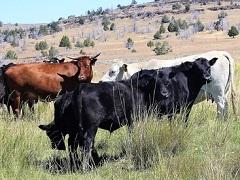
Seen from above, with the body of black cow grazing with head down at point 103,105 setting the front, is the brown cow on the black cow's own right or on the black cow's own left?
on the black cow's own right

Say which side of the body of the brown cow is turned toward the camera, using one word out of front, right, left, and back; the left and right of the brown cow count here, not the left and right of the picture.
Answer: right

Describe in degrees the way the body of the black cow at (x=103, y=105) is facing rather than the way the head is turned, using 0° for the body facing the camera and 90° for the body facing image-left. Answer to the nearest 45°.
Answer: approximately 45°

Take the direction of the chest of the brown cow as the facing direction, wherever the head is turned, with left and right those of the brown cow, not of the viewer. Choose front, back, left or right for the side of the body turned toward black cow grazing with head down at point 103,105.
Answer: right

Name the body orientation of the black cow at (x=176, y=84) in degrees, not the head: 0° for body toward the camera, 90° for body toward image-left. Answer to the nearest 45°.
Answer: approximately 315°

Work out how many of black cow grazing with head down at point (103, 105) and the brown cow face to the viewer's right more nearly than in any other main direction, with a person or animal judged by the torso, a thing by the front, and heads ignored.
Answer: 1

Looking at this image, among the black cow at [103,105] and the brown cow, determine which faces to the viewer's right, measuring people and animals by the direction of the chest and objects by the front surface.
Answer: the brown cow

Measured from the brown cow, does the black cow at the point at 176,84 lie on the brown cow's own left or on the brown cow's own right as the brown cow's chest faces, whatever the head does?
on the brown cow's own right

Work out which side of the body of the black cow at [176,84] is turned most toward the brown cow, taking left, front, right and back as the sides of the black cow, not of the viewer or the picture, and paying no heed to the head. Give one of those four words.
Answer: back
